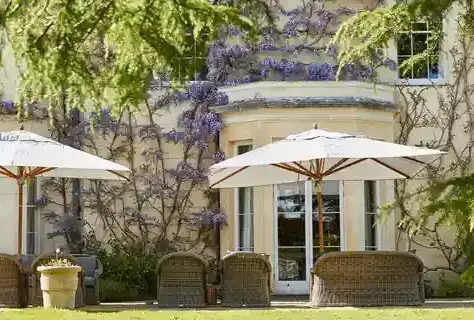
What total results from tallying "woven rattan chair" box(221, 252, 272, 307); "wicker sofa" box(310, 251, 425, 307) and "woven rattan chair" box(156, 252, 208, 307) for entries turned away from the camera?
3

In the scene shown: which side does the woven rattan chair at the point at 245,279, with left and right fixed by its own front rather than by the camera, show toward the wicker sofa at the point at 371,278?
right

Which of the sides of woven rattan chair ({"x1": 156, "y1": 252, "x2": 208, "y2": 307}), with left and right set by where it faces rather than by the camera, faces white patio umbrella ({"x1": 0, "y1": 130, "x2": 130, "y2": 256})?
left

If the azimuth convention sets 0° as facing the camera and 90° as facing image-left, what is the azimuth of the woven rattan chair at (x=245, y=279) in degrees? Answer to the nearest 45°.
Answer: approximately 180°

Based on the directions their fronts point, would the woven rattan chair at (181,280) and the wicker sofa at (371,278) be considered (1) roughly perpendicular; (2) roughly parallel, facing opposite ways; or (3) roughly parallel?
roughly parallel

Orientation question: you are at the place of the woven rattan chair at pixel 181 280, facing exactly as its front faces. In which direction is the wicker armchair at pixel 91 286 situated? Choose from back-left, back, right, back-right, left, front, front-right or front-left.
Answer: front-left

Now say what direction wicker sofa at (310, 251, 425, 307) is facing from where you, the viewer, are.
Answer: facing away from the viewer

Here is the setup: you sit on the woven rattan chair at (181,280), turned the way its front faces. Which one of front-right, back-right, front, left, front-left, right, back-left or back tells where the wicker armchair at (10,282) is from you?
left

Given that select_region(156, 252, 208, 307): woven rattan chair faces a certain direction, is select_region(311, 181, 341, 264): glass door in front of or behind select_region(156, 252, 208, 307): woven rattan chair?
in front

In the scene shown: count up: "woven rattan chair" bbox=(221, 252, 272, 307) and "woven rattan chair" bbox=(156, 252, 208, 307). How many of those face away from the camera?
2

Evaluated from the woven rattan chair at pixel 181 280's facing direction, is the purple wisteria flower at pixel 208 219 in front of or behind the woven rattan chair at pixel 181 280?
in front

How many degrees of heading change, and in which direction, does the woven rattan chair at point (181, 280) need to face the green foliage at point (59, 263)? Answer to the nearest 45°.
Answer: approximately 90° to its left

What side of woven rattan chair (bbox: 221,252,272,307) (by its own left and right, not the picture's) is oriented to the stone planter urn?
left

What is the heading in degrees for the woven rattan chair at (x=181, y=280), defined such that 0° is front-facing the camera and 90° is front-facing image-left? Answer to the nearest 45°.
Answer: approximately 180°
